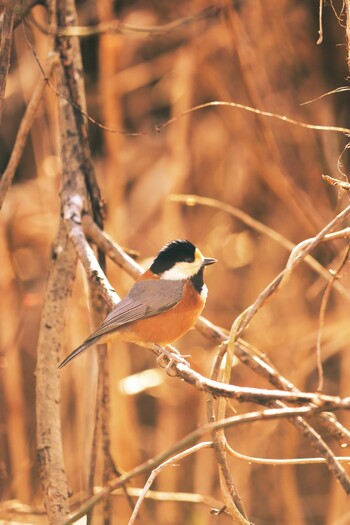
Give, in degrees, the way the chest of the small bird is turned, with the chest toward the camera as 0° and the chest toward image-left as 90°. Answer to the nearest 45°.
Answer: approximately 270°
